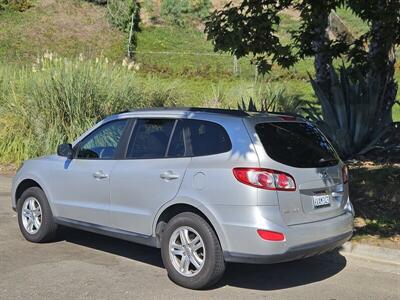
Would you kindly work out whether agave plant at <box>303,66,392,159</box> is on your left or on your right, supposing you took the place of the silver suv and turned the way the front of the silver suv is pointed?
on your right

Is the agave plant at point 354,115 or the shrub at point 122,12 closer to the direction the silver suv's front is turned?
the shrub

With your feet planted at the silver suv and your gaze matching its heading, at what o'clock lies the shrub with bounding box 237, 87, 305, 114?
The shrub is roughly at 2 o'clock from the silver suv.

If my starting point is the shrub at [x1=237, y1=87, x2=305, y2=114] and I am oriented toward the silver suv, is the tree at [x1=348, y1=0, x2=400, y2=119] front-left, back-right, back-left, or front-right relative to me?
front-left

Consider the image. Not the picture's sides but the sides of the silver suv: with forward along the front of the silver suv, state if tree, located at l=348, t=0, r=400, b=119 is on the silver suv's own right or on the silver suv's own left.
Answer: on the silver suv's own right

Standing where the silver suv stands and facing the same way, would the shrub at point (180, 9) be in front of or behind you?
in front

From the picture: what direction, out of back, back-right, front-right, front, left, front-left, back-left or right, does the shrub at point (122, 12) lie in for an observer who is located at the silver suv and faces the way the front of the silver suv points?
front-right

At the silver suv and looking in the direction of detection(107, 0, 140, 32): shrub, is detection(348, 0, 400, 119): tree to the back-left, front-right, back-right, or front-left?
front-right

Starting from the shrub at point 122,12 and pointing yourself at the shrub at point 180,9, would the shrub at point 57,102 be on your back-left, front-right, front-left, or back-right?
back-right

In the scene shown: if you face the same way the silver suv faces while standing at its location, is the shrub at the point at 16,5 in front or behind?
in front

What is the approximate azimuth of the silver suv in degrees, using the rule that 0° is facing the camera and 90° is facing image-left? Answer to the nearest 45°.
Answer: approximately 135°
